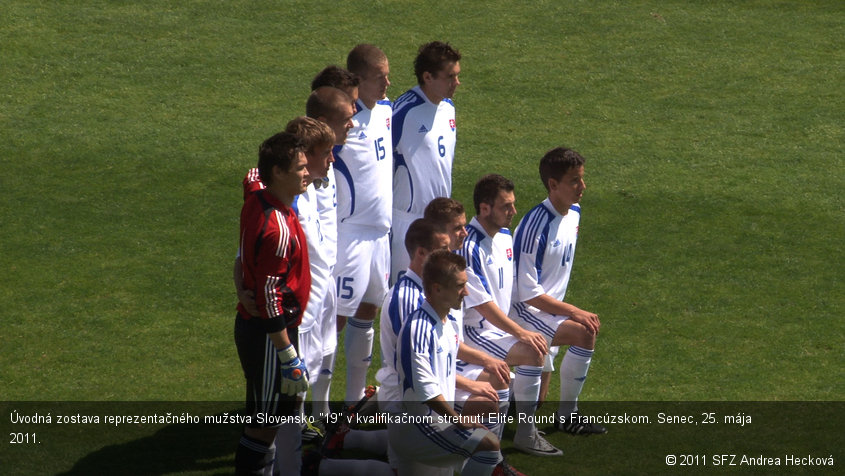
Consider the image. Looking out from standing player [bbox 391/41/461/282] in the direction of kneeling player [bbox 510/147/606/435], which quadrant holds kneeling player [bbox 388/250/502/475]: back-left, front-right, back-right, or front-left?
front-right

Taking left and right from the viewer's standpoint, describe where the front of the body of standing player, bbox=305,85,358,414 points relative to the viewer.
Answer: facing to the right of the viewer

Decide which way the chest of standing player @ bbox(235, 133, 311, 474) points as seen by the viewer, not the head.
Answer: to the viewer's right

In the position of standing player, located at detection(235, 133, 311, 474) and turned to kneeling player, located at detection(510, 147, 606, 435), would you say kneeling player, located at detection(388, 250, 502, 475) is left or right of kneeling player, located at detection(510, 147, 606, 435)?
right

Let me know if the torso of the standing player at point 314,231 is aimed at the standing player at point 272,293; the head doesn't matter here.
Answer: no

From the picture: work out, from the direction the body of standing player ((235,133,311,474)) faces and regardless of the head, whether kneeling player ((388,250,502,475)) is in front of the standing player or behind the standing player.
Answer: in front

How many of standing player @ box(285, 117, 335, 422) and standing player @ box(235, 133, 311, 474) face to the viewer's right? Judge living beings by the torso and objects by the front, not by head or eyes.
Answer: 2

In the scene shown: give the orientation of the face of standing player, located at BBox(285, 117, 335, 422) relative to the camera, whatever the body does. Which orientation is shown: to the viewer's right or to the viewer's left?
to the viewer's right

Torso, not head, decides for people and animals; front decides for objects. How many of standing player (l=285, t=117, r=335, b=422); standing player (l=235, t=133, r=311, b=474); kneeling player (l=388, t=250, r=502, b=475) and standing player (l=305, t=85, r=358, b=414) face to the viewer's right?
4

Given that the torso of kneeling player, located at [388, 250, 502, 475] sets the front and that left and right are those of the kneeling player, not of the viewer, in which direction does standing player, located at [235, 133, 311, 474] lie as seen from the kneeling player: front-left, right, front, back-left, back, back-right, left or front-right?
back

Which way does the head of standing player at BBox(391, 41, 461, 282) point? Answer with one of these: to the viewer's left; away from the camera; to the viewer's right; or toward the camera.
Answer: to the viewer's right

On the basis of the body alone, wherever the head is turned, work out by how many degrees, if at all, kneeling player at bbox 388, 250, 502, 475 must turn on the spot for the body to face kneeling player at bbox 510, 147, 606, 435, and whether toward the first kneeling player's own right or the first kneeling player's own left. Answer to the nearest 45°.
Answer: approximately 45° to the first kneeling player's own left

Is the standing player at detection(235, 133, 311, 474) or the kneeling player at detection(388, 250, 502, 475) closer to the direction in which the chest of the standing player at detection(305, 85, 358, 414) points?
the kneeling player

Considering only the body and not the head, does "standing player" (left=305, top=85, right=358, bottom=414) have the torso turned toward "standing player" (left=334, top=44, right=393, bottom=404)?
no

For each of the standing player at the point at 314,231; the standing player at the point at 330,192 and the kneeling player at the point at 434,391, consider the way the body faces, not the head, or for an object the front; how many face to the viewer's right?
3

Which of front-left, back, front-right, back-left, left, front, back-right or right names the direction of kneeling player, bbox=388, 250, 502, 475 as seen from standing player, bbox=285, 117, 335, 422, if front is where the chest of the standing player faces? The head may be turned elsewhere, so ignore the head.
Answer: front-right

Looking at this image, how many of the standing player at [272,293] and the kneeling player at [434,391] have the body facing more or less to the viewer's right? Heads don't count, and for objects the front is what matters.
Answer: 2

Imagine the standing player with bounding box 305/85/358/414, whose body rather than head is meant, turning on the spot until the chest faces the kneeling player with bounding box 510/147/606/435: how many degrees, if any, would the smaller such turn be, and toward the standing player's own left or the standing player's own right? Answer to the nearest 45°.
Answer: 0° — they already face them

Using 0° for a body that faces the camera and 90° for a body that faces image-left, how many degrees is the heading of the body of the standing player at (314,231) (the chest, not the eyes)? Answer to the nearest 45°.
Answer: approximately 270°

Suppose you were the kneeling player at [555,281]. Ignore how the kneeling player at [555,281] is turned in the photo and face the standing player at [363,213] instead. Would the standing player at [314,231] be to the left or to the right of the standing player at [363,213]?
left

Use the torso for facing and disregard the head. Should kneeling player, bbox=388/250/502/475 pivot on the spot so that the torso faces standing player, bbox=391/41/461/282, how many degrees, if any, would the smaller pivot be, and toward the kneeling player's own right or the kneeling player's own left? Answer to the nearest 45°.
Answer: approximately 90° to the kneeling player's own left

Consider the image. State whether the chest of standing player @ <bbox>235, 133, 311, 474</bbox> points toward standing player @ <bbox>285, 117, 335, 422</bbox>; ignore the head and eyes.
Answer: no

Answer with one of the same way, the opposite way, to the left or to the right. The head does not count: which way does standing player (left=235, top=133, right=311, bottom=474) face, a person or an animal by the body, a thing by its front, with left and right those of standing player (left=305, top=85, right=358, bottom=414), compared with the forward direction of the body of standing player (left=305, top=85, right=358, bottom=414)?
the same way

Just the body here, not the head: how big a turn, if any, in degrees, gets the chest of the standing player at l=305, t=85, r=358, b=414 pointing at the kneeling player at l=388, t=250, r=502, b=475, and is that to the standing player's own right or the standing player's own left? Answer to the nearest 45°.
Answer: approximately 45° to the standing player's own right
